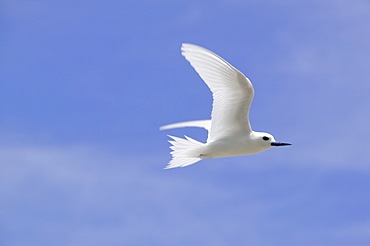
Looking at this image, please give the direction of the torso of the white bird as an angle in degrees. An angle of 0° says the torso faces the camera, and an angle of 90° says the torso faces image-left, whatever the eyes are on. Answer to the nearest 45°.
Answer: approximately 270°
